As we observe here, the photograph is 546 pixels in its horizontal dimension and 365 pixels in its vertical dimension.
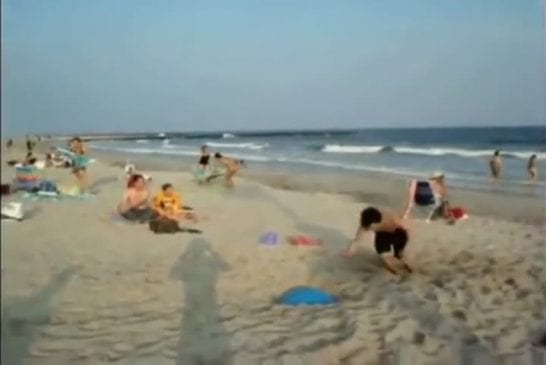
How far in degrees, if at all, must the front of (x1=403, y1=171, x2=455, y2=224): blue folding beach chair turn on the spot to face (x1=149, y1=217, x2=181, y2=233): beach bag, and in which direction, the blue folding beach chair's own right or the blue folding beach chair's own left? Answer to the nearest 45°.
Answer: approximately 180°

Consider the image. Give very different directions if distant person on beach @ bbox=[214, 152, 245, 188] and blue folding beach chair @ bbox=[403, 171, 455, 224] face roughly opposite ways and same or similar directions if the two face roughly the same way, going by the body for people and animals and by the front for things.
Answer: very different directions

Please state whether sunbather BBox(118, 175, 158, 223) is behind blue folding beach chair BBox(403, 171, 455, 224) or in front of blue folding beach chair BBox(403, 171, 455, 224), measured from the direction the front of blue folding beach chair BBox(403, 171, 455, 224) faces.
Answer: behind

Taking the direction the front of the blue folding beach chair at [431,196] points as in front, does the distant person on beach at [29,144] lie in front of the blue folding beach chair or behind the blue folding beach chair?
behind
